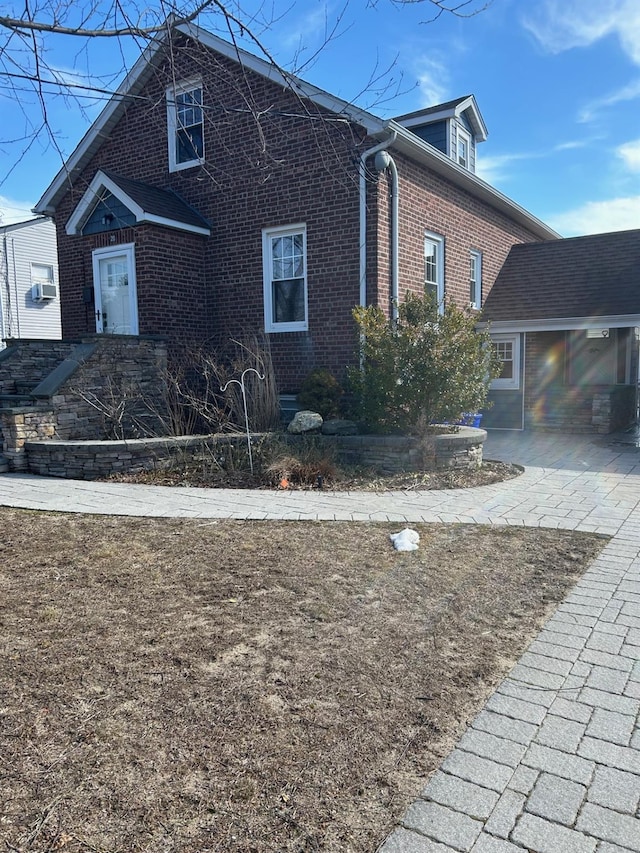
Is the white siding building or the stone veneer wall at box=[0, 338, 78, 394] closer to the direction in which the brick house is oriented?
the stone veneer wall

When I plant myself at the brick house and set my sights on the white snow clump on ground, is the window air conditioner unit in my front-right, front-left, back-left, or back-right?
back-right

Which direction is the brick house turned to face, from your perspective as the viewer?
facing the viewer and to the left of the viewer

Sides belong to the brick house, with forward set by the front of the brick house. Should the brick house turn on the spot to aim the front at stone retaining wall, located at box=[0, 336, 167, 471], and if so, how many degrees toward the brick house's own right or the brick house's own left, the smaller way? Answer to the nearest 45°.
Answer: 0° — it already faces it

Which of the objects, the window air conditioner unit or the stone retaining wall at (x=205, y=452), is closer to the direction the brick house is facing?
the stone retaining wall

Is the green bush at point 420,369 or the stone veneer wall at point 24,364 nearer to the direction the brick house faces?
the stone veneer wall

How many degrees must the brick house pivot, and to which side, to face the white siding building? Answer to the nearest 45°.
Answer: approximately 90° to its right

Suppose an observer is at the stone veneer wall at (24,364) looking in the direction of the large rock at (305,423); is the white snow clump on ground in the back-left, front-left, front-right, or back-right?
front-right

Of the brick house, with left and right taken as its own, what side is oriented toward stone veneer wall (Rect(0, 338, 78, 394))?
front
